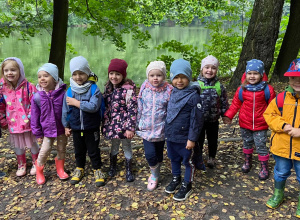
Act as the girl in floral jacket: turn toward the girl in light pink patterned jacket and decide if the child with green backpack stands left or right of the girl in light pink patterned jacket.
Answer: left

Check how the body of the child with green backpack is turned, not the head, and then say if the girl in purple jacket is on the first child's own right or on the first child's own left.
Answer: on the first child's own right

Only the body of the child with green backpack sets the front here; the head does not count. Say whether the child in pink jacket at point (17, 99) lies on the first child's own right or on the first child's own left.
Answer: on the first child's own right

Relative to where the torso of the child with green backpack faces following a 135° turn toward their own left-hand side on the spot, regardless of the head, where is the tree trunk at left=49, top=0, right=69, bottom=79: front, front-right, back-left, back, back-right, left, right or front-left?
left

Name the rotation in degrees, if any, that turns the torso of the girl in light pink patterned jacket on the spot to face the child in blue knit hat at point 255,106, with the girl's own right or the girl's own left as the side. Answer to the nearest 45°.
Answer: approximately 90° to the girl's own left

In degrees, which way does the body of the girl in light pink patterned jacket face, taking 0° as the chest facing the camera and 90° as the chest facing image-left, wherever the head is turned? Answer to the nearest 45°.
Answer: approximately 0°

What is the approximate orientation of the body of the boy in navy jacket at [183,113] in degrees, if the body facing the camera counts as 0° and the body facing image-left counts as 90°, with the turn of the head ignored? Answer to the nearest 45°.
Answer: approximately 45°

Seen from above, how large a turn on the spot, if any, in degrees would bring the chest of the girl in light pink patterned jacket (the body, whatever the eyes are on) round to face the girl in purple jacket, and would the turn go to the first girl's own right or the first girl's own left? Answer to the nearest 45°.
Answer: approximately 90° to the first girl's own right

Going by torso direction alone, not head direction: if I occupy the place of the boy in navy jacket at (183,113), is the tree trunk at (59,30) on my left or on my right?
on my right

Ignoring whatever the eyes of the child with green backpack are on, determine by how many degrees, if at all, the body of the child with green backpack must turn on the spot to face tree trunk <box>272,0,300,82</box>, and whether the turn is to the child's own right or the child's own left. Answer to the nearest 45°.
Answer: approximately 135° to the child's own left

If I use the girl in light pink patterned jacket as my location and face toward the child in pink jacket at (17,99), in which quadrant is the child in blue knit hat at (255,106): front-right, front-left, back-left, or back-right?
back-right
